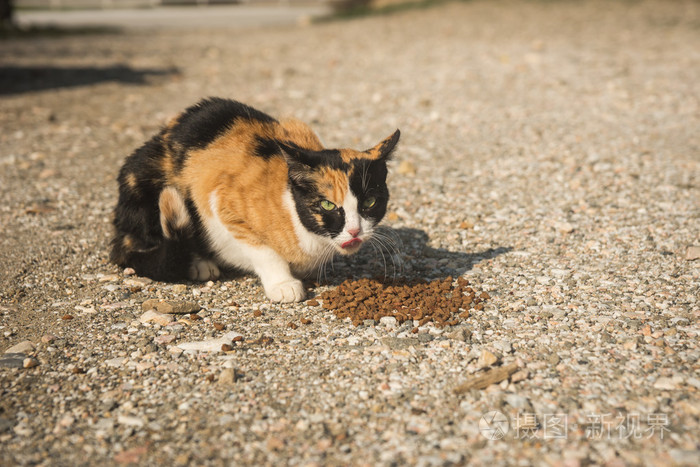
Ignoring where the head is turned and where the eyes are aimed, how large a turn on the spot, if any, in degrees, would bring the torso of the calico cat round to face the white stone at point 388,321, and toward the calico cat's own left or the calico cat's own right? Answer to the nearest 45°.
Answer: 0° — it already faces it

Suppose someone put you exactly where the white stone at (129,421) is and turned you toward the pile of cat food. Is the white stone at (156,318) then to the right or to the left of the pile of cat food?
left

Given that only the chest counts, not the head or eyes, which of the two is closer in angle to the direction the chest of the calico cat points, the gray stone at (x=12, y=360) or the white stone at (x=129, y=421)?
the white stone

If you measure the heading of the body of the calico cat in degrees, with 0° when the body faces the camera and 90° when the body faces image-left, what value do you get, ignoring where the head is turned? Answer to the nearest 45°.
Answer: approximately 315°

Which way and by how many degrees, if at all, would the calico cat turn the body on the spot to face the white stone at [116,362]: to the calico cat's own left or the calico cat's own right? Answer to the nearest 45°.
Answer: approximately 90° to the calico cat's own right

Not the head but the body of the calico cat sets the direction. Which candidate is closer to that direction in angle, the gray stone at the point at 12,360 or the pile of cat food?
the pile of cat food

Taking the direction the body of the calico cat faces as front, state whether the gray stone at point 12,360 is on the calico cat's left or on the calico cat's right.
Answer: on the calico cat's right

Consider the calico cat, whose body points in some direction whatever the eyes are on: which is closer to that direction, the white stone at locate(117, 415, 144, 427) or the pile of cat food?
the pile of cat food

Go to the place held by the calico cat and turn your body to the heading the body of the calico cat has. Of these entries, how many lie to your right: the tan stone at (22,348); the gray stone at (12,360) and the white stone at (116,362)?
3

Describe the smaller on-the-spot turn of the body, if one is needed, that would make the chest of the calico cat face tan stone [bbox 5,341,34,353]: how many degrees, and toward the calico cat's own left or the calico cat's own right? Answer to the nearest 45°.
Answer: approximately 90° to the calico cat's own right
